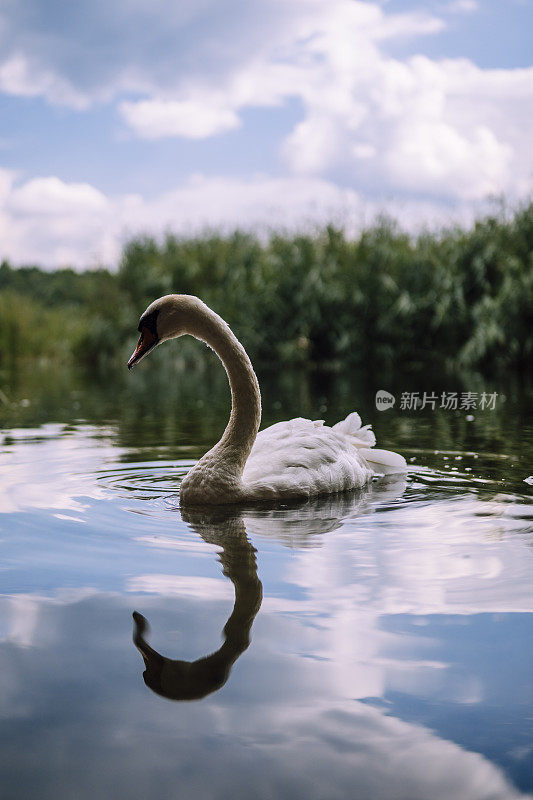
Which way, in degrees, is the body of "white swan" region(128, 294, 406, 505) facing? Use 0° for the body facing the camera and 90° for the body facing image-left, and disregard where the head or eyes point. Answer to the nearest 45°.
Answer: approximately 90°
